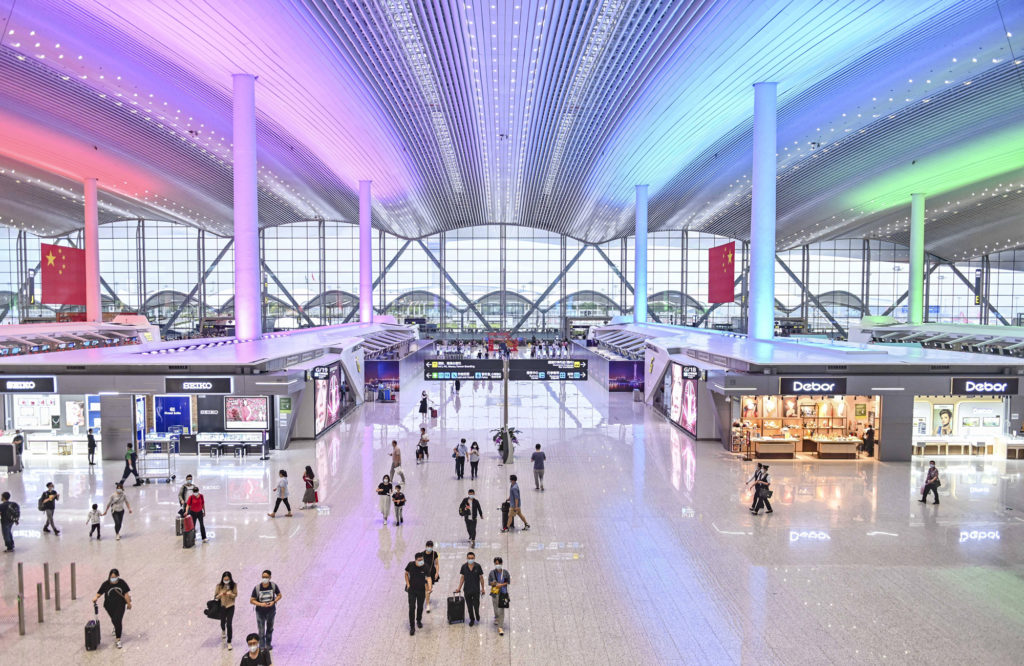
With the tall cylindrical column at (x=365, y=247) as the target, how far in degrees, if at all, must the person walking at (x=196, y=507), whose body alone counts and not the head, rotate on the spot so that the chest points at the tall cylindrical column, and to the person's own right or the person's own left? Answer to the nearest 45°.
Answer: approximately 180°

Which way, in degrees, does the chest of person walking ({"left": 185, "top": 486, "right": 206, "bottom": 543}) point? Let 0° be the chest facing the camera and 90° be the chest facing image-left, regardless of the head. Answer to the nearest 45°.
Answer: approximately 0°

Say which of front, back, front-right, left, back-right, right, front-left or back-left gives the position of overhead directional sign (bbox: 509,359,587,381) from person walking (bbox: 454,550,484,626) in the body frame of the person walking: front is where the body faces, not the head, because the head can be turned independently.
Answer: back

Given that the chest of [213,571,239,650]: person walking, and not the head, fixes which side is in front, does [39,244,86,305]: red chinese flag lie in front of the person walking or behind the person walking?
behind

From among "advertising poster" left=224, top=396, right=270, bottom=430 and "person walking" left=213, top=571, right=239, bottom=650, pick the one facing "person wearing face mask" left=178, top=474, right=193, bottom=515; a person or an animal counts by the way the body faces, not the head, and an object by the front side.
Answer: the advertising poster

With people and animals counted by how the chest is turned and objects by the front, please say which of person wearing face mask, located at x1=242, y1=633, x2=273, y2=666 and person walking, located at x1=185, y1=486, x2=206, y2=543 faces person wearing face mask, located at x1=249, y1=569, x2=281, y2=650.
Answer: the person walking

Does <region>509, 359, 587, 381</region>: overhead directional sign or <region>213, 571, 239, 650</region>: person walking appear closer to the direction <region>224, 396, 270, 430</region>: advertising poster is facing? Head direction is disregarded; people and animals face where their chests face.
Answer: the person walking

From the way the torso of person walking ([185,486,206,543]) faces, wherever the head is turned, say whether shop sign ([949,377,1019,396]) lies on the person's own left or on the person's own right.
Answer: on the person's own left

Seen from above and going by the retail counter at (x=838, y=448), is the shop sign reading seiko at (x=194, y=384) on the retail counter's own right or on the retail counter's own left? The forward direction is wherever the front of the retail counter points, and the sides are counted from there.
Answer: on the retail counter's own right
